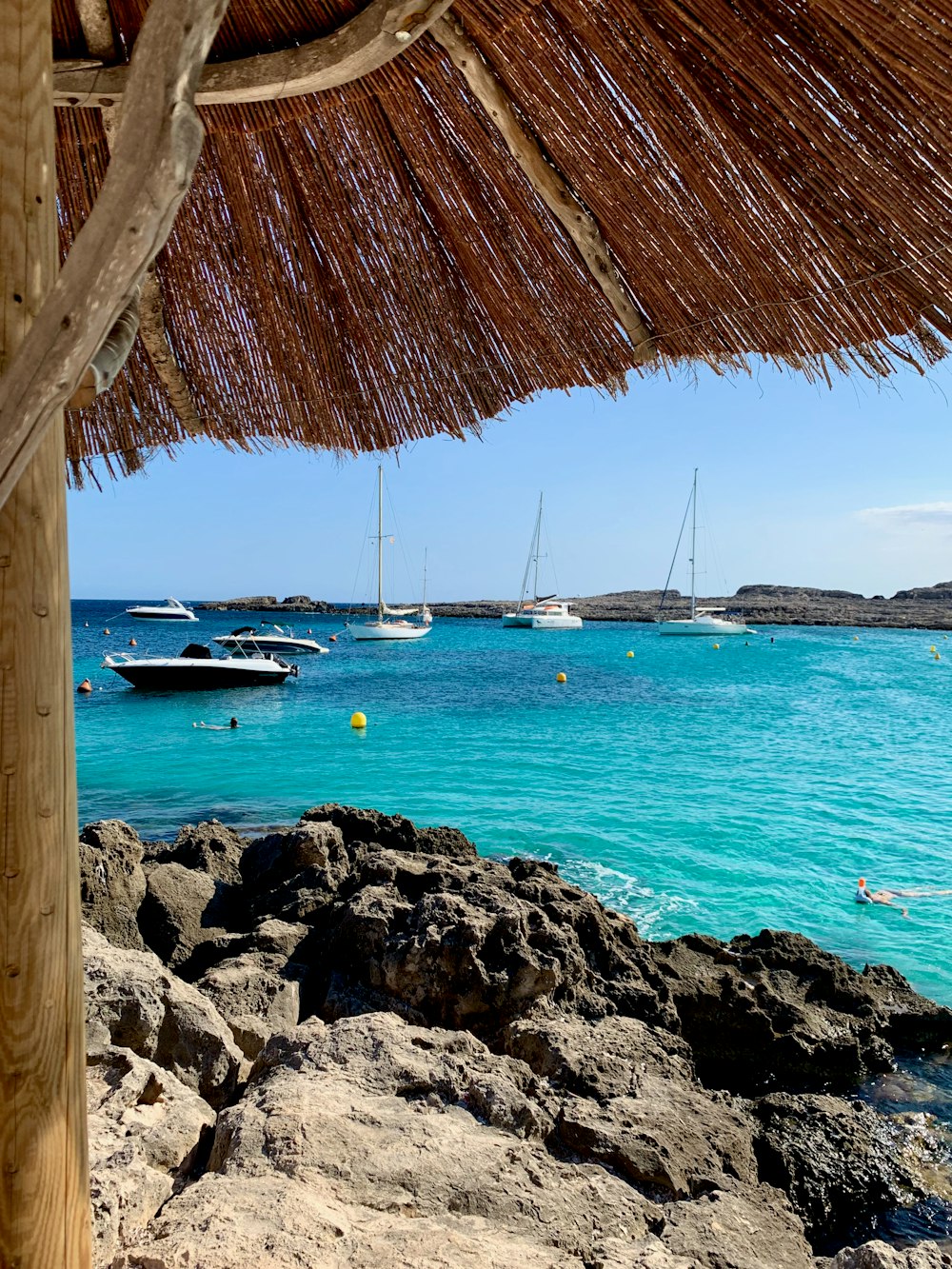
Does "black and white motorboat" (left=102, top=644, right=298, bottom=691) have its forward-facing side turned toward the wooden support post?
no

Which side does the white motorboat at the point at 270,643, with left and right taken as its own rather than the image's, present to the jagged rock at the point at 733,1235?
left

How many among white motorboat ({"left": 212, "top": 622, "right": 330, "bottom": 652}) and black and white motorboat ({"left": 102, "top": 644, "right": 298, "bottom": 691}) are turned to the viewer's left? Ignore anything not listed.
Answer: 2

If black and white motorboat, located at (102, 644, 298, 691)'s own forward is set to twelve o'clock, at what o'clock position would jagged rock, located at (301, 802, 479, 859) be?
The jagged rock is roughly at 9 o'clock from the black and white motorboat.

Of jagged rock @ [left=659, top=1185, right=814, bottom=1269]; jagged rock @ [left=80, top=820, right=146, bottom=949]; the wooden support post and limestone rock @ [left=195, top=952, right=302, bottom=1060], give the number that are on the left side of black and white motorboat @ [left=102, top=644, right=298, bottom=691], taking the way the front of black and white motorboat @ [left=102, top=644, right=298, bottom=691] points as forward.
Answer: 4

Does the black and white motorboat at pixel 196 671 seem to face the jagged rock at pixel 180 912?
no

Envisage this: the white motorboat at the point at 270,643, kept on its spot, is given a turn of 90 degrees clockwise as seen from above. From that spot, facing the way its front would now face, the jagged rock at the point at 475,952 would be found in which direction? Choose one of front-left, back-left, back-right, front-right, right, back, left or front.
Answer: back

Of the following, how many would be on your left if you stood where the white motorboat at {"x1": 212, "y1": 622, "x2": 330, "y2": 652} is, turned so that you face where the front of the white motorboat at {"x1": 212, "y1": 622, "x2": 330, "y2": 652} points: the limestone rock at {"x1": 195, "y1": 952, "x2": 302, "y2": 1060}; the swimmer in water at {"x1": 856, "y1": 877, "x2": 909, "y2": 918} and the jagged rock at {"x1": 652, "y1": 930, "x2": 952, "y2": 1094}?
3

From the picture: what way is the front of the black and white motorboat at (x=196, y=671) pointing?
to the viewer's left

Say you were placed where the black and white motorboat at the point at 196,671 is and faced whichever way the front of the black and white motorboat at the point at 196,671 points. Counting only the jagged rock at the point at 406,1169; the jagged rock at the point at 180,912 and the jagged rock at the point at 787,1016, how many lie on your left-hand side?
3

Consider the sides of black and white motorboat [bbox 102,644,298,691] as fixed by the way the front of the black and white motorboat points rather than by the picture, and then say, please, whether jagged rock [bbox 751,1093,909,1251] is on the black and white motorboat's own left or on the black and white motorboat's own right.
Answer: on the black and white motorboat's own left

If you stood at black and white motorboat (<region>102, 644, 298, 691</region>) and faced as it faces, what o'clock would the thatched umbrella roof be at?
The thatched umbrella roof is roughly at 9 o'clock from the black and white motorboat.

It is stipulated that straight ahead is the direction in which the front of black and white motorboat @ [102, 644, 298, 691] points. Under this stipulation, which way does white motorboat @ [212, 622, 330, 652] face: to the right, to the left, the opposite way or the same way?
the same way

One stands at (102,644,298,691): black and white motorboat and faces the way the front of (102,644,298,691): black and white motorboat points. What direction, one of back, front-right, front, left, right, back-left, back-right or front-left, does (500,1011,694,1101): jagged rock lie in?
left

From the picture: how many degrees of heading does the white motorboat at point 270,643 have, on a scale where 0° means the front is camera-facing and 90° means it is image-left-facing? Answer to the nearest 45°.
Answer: approximately 90°

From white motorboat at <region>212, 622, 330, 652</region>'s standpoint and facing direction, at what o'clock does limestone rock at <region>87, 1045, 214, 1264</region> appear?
The limestone rock is roughly at 9 o'clock from the white motorboat.
